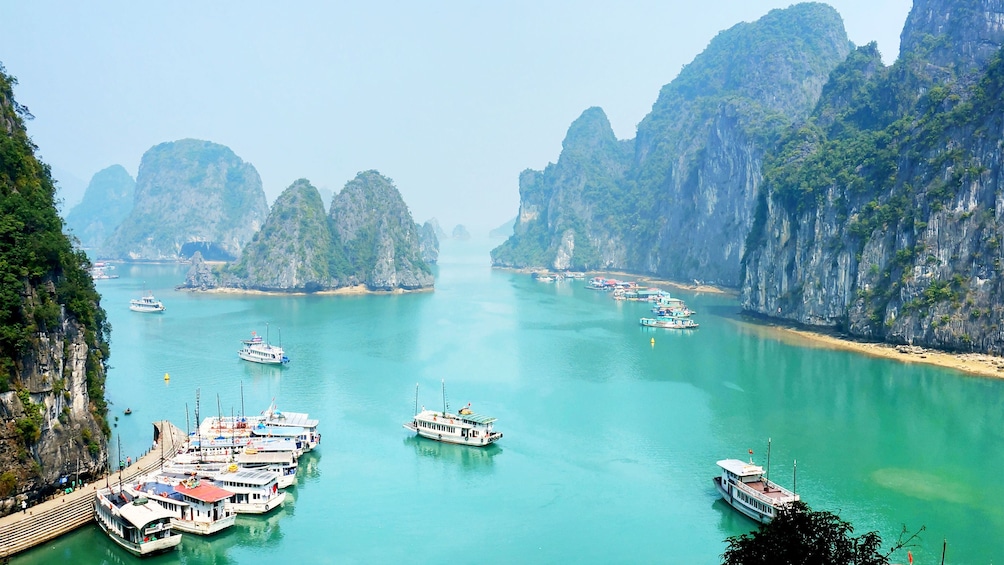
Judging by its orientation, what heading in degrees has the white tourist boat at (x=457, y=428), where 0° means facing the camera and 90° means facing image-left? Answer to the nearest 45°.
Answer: approximately 135°

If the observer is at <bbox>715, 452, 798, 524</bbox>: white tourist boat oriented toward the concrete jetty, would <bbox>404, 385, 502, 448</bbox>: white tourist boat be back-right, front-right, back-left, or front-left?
front-right

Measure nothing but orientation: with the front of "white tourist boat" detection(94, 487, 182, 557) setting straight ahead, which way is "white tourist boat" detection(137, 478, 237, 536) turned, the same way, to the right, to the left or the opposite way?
the same way

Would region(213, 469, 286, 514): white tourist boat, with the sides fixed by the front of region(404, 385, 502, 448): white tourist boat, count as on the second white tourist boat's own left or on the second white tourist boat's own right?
on the second white tourist boat's own left

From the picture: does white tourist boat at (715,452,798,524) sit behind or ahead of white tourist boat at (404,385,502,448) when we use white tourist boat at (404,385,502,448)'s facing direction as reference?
behind

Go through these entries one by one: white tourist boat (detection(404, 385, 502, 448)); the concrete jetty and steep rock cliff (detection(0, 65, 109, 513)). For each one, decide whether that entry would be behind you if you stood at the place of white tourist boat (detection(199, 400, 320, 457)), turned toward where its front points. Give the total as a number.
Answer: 1
